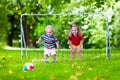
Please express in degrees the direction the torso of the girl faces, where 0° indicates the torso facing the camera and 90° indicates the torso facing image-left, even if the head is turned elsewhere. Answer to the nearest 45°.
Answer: approximately 0°
